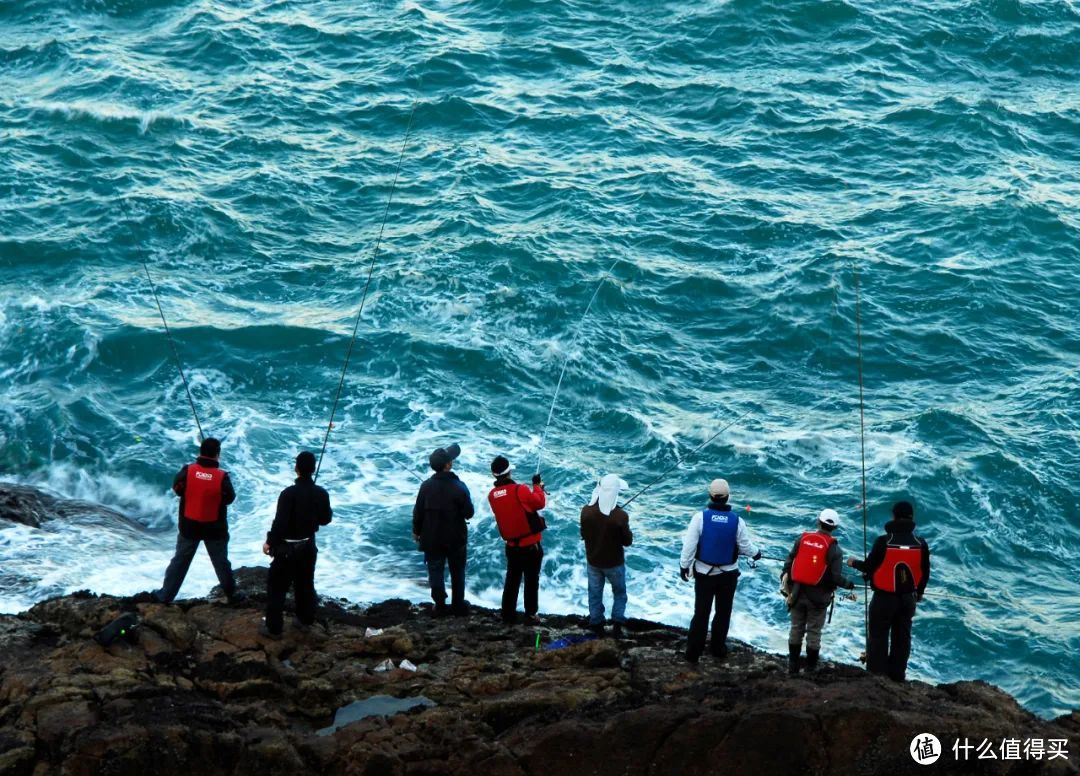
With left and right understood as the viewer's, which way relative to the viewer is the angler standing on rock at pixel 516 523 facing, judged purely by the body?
facing away from the viewer and to the right of the viewer

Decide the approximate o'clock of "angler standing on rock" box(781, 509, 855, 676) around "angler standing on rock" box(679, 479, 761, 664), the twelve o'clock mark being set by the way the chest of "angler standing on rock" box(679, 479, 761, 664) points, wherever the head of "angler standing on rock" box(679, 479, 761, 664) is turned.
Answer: "angler standing on rock" box(781, 509, 855, 676) is roughly at 3 o'clock from "angler standing on rock" box(679, 479, 761, 664).

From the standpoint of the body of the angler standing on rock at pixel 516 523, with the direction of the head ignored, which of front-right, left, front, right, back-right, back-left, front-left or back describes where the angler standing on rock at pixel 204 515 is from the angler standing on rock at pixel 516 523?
back-left

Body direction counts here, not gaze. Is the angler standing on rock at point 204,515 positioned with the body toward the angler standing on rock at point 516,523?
no

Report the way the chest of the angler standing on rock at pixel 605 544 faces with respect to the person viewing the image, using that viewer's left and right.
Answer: facing away from the viewer

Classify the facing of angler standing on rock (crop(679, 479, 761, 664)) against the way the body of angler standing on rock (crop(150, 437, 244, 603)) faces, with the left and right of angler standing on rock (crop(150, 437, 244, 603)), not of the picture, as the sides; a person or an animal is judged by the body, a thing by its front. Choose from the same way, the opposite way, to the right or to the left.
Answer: the same way

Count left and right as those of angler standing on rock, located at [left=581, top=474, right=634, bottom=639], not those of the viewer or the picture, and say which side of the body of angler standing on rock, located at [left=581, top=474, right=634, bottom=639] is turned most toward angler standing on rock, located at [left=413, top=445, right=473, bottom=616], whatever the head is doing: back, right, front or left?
left

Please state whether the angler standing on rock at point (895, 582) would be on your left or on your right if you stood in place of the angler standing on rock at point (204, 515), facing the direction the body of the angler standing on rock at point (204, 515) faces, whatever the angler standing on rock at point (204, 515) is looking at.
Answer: on your right

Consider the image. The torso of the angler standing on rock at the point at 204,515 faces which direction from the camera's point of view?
away from the camera

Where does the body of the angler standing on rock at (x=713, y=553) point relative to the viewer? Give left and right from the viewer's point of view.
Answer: facing away from the viewer

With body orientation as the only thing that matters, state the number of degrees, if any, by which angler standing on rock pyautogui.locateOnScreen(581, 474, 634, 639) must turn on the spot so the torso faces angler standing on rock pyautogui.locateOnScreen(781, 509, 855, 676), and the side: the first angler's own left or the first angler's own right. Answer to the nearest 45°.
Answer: approximately 135° to the first angler's own right

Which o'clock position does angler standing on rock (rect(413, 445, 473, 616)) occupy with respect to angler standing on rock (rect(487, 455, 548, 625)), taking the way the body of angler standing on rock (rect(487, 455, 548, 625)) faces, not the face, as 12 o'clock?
angler standing on rock (rect(413, 445, 473, 616)) is roughly at 8 o'clock from angler standing on rock (rect(487, 455, 548, 625)).

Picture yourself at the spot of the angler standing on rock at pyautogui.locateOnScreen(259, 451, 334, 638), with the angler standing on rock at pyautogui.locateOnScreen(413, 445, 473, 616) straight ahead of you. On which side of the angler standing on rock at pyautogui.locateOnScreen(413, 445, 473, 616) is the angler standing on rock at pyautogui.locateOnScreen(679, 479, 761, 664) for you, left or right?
right

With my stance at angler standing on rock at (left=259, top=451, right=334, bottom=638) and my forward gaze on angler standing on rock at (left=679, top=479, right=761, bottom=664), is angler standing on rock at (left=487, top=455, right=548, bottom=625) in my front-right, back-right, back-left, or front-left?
front-left

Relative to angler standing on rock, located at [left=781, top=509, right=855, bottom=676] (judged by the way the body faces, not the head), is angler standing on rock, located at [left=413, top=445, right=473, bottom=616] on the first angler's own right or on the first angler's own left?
on the first angler's own left

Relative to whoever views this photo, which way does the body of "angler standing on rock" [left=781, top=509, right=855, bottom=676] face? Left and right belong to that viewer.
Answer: facing away from the viewer and to the right of the viewer

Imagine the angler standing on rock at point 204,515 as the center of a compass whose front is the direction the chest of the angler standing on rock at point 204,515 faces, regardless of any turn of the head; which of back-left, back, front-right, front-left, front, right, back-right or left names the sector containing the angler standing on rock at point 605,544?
right
